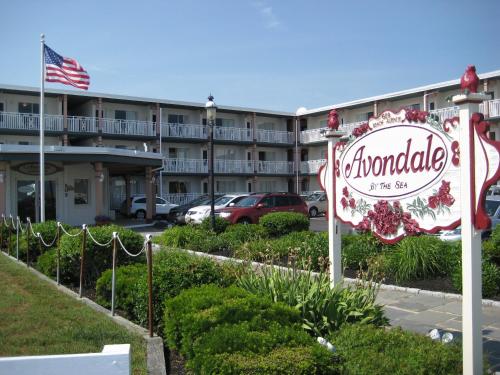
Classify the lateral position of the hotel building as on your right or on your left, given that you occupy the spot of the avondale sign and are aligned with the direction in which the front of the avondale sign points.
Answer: on your right

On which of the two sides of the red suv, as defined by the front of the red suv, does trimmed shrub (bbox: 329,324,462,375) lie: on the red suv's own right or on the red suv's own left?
on the red suv's own left

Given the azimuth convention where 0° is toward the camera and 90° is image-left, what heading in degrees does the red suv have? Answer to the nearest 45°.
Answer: approximately 45°

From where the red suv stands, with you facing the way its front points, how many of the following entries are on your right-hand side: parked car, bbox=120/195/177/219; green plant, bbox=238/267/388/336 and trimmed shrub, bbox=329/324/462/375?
1

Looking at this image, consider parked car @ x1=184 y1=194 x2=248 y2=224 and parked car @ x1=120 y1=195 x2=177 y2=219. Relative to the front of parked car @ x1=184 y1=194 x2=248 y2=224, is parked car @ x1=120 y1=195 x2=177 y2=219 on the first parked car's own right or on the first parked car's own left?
on the first parked car's own right

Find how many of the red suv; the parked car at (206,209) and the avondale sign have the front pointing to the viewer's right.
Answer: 0

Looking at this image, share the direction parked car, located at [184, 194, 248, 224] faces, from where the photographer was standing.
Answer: facing the viewer and to the left of the viewer

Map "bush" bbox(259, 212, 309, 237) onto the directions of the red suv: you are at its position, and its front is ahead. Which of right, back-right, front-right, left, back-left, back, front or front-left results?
front-left

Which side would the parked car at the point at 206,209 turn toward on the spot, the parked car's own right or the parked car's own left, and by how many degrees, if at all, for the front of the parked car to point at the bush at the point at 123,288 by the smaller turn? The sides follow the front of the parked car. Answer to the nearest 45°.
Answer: approximately 45° to the parked car's own left

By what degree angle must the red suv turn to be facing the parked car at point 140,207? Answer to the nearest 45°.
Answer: approximately 90° to its right

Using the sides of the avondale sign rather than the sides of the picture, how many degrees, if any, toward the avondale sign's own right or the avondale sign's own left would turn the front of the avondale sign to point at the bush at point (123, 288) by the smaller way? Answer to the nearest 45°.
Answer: approximately 45° to the avondale sign's own right
